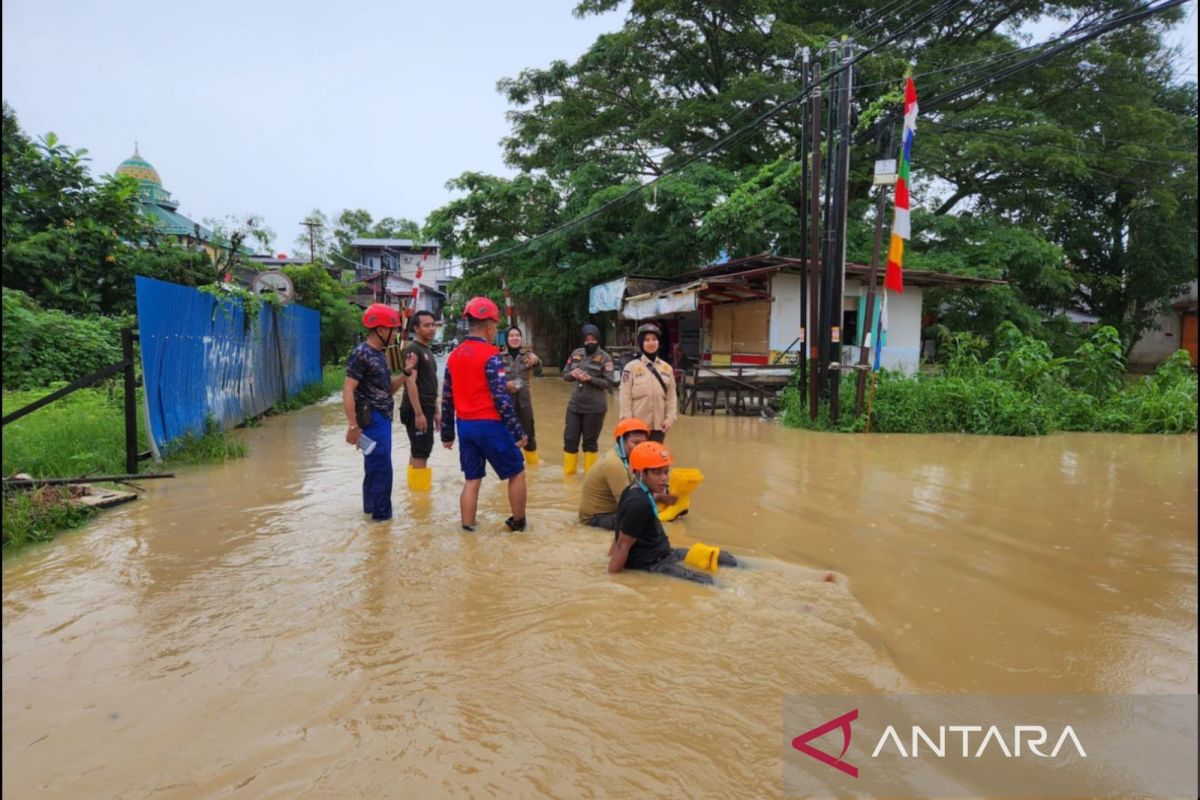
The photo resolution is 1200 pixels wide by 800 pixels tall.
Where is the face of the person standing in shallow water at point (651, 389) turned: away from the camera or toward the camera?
toward the camera

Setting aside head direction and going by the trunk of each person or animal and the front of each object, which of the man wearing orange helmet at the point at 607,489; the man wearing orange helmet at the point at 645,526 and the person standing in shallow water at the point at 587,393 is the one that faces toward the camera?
the person standing in shallow water

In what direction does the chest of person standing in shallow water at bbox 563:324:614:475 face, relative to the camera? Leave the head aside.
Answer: toward the camera

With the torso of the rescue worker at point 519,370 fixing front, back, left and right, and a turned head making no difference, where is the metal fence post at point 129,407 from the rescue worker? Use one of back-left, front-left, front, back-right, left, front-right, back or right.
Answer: right

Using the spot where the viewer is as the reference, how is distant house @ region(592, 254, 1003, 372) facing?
facing the viewer and to the left of the viewer

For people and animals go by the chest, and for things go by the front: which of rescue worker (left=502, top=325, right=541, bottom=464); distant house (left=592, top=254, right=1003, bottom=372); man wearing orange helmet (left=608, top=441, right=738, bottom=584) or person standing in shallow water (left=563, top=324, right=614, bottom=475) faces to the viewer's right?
the man wearing orange helmet

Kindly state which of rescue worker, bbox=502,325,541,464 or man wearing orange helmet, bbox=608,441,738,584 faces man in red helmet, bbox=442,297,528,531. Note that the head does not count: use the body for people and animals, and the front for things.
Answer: the rescue worker

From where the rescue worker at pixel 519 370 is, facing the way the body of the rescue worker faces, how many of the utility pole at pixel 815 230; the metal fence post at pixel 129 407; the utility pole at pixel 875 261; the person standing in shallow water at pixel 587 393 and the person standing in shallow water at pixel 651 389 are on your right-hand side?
1

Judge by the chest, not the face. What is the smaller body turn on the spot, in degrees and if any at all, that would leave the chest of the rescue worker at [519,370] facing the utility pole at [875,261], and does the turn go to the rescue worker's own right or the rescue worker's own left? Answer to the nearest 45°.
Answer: approximately 135° to the rescue worker's own left

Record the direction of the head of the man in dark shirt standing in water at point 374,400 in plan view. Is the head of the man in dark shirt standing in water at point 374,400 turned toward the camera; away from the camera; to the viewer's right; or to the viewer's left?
to the viewer's right

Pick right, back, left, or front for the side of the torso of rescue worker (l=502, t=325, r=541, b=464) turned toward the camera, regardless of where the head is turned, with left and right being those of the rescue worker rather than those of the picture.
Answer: front

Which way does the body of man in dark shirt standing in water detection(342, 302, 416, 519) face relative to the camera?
to the viewer's right

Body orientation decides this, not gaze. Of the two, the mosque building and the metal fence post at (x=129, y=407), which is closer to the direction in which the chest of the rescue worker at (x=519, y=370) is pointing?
the metal fence post
